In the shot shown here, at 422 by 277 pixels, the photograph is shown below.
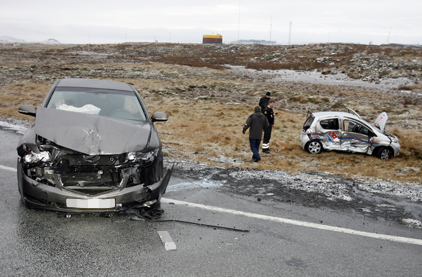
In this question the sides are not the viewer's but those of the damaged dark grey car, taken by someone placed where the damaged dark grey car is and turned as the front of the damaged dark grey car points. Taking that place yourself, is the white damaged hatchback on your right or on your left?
on your left

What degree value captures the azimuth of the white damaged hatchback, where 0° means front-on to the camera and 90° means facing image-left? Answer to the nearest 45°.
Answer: approximately 270°

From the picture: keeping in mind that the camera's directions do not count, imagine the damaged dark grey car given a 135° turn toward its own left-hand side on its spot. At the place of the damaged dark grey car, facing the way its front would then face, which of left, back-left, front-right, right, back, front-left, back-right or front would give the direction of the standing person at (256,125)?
front

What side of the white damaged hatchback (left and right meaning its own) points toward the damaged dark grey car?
right

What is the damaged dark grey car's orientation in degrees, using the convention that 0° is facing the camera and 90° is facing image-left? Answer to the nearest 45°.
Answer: approximately 0°

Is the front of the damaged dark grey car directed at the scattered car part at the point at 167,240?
yes

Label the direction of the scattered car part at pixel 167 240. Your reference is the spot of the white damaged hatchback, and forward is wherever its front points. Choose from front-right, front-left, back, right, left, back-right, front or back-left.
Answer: right
